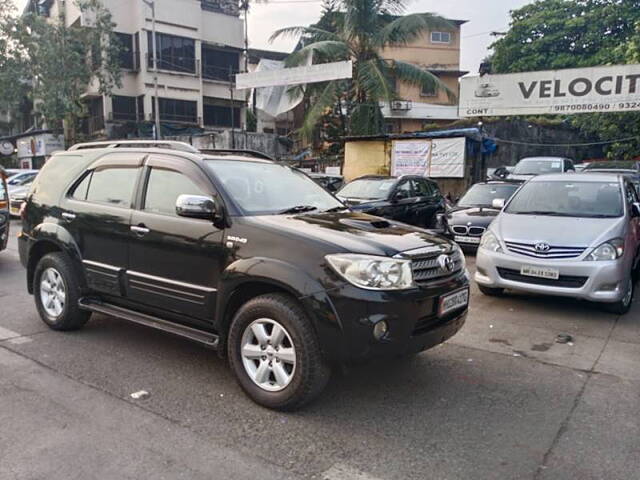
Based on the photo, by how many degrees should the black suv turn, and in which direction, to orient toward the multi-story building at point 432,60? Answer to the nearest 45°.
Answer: approximately 135° to its left

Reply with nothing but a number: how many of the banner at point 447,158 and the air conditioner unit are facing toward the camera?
2

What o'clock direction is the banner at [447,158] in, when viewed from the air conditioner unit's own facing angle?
The banner is roughly at 12 o'clock from the air conditioner unit.

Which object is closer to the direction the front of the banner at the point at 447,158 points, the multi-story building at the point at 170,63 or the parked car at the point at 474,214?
the parked car

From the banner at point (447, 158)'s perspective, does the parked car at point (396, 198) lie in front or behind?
in front

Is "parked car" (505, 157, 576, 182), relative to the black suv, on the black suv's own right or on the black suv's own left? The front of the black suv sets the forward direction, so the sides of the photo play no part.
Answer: on the black suv's own left

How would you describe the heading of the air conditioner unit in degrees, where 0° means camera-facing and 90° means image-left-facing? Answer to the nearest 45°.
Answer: approximately 0°

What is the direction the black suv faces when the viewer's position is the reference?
facing the viewer and to the right of the viewer

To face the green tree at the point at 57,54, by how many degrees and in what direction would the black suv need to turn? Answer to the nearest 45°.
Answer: approximately 135° to its left

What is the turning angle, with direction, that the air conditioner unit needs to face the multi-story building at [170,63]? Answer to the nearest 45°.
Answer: approximately 90° to its right
